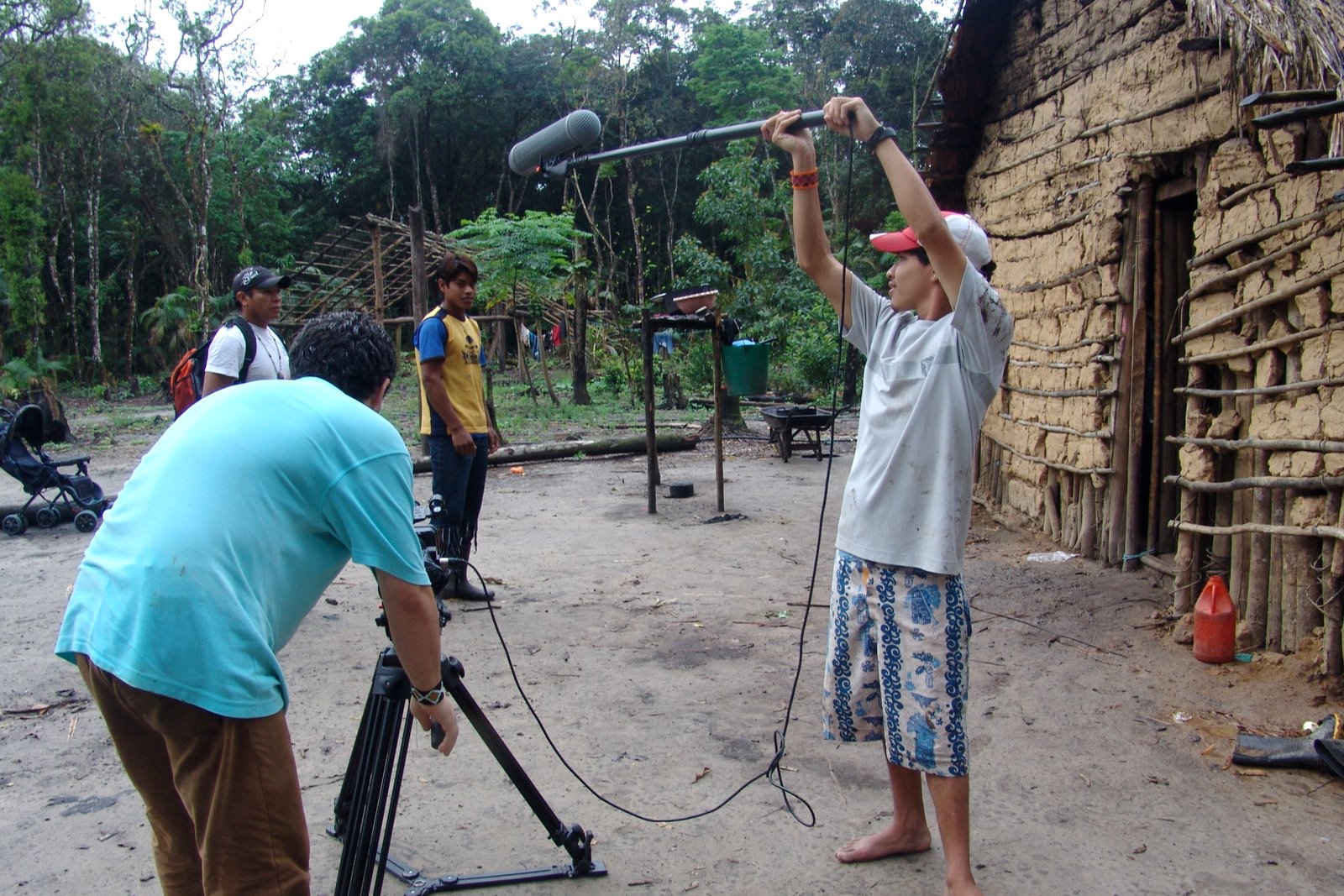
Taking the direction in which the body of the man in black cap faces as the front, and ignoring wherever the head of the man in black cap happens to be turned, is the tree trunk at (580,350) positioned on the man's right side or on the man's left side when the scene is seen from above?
on the man's left side

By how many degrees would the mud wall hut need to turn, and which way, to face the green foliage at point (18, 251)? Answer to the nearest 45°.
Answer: approximately 45° to its right

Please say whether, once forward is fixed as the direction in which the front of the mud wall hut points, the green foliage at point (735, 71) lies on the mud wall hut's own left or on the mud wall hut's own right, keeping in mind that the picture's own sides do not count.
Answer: on the mud wall hut's own right

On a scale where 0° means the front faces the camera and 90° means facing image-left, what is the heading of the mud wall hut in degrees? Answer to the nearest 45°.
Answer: approximately 45°

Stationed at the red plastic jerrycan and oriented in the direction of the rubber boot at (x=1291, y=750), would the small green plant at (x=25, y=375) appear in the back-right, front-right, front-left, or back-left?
back-right

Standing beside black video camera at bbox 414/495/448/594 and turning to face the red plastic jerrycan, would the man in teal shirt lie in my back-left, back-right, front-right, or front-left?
back-right

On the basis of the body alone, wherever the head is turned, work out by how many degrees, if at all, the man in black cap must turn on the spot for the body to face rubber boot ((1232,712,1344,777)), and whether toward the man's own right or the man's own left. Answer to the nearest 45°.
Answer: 0° — they already face it

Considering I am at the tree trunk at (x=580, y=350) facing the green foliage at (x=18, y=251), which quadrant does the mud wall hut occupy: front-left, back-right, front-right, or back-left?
back-left

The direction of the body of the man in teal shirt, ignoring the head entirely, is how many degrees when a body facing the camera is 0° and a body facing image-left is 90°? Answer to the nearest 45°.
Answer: approximately 225°

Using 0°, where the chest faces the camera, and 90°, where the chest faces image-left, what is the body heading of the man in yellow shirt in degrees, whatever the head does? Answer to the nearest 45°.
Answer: approximately 315°
